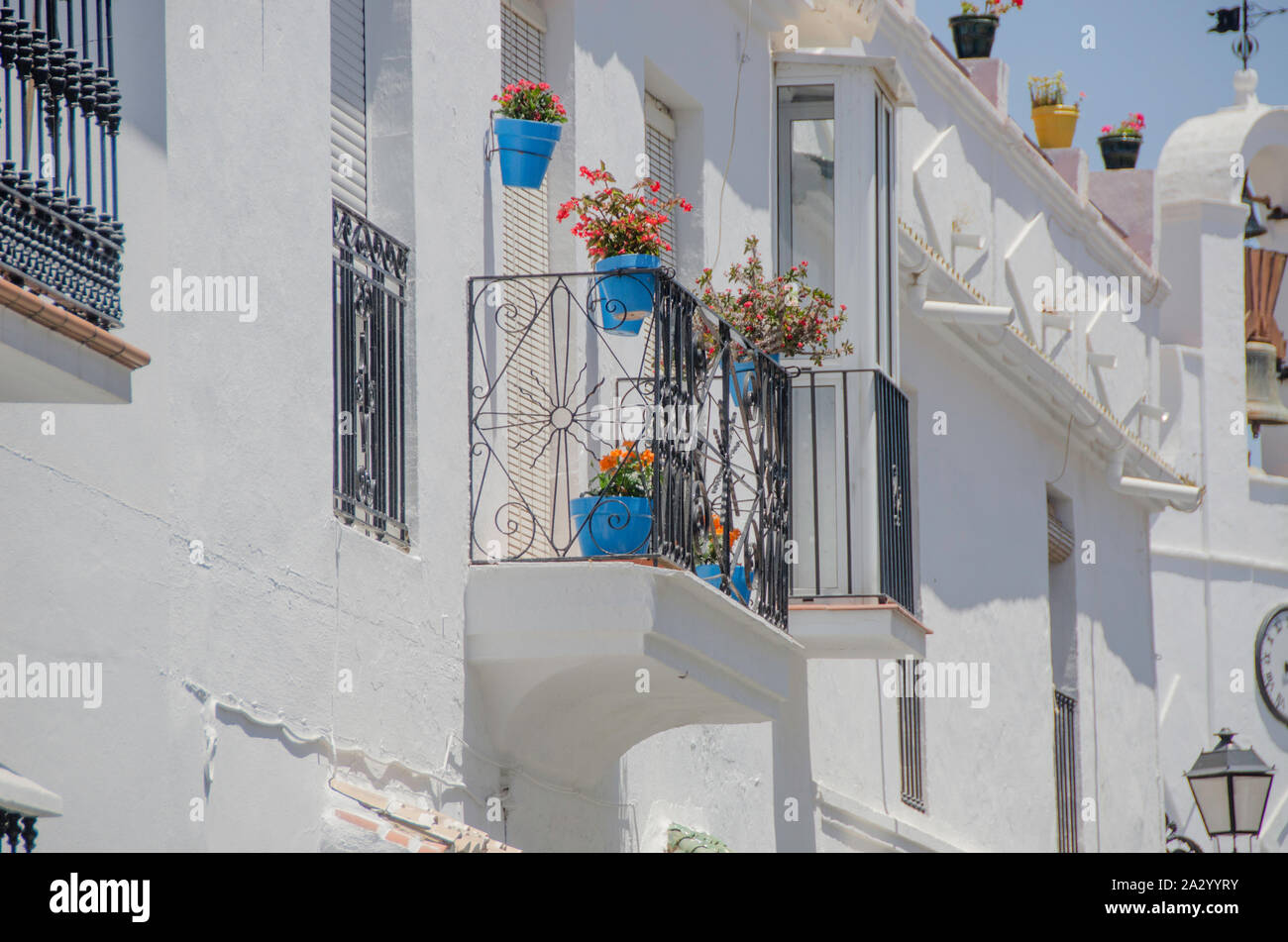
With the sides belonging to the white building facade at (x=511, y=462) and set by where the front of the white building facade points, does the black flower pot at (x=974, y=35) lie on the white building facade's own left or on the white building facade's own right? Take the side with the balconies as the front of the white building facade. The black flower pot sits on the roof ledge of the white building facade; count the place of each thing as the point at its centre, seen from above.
on the white building facade's own left

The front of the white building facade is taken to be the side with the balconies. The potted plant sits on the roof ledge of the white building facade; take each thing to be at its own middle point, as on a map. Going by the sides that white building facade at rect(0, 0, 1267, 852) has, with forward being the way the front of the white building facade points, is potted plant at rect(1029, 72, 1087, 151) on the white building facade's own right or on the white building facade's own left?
on the white building facade's own left

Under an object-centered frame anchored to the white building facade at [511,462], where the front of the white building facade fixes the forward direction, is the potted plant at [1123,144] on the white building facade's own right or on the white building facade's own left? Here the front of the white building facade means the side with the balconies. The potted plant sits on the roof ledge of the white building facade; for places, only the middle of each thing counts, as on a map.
on the white building facade's own left

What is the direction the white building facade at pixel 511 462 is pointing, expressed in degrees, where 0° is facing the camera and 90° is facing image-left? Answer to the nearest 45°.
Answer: approximately 315°
